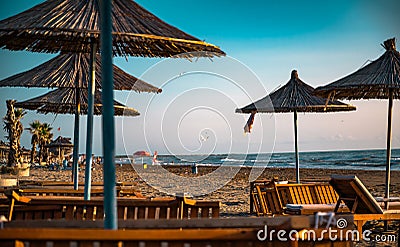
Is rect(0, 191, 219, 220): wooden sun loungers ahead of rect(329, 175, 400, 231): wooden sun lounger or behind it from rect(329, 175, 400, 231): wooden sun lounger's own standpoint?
behind

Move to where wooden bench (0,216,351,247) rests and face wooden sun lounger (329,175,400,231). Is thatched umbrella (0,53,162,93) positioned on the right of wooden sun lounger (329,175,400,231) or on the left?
left

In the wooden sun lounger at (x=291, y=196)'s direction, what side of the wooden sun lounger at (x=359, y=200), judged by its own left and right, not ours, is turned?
left

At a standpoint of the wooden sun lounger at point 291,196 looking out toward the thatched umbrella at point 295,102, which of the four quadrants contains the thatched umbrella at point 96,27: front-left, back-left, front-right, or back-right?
back-left

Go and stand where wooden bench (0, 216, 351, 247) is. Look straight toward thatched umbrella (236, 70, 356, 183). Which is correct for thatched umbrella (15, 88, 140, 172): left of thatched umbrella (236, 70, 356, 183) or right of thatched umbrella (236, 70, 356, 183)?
left

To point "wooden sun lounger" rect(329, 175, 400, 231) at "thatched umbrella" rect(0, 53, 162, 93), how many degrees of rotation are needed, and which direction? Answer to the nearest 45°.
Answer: approximately 135° to its left

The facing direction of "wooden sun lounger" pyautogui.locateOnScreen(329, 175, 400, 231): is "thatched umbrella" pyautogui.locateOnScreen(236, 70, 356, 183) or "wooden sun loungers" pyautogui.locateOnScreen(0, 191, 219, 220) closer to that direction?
the thatched umbrella

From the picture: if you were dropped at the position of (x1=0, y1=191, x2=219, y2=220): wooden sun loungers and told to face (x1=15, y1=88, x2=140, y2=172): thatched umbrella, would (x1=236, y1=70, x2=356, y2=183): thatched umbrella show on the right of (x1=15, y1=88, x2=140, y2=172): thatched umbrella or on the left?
right

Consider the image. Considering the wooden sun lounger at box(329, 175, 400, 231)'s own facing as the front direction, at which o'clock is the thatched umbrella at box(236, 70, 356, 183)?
The thatched umbrella is roughly at 10 o'clock from the wooden sun lounger.

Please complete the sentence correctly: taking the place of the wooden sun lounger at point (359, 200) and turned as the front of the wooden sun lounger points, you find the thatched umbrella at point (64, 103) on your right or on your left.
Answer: on your left

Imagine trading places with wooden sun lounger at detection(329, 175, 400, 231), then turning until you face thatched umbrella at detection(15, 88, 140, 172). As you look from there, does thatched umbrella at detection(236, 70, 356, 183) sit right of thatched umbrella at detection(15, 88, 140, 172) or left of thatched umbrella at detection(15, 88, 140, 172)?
right

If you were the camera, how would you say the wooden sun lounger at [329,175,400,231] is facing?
facing away from the viewer and to the right of the viewer
